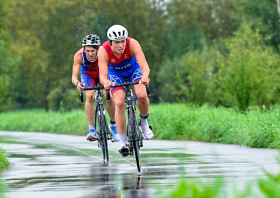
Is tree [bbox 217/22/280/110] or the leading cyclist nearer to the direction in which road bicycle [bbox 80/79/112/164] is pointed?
the leading cyclist

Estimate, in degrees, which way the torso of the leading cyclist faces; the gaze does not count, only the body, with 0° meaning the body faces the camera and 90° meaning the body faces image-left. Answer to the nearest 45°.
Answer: approximately 0°

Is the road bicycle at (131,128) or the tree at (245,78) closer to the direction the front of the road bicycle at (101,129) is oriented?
the road bicycle

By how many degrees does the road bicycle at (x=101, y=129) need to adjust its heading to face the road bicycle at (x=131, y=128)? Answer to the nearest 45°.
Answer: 0° — it already faces it

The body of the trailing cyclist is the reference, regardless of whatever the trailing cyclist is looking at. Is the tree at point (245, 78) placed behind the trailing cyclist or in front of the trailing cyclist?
behind

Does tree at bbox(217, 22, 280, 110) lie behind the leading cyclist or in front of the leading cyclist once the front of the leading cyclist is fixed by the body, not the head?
behind

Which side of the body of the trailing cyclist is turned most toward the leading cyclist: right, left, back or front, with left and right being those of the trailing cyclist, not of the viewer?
front

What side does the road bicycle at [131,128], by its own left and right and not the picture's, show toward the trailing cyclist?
back

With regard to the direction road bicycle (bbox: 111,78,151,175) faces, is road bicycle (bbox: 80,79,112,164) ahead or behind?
behind

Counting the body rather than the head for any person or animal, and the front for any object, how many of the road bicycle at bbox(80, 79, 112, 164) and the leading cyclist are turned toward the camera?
2
